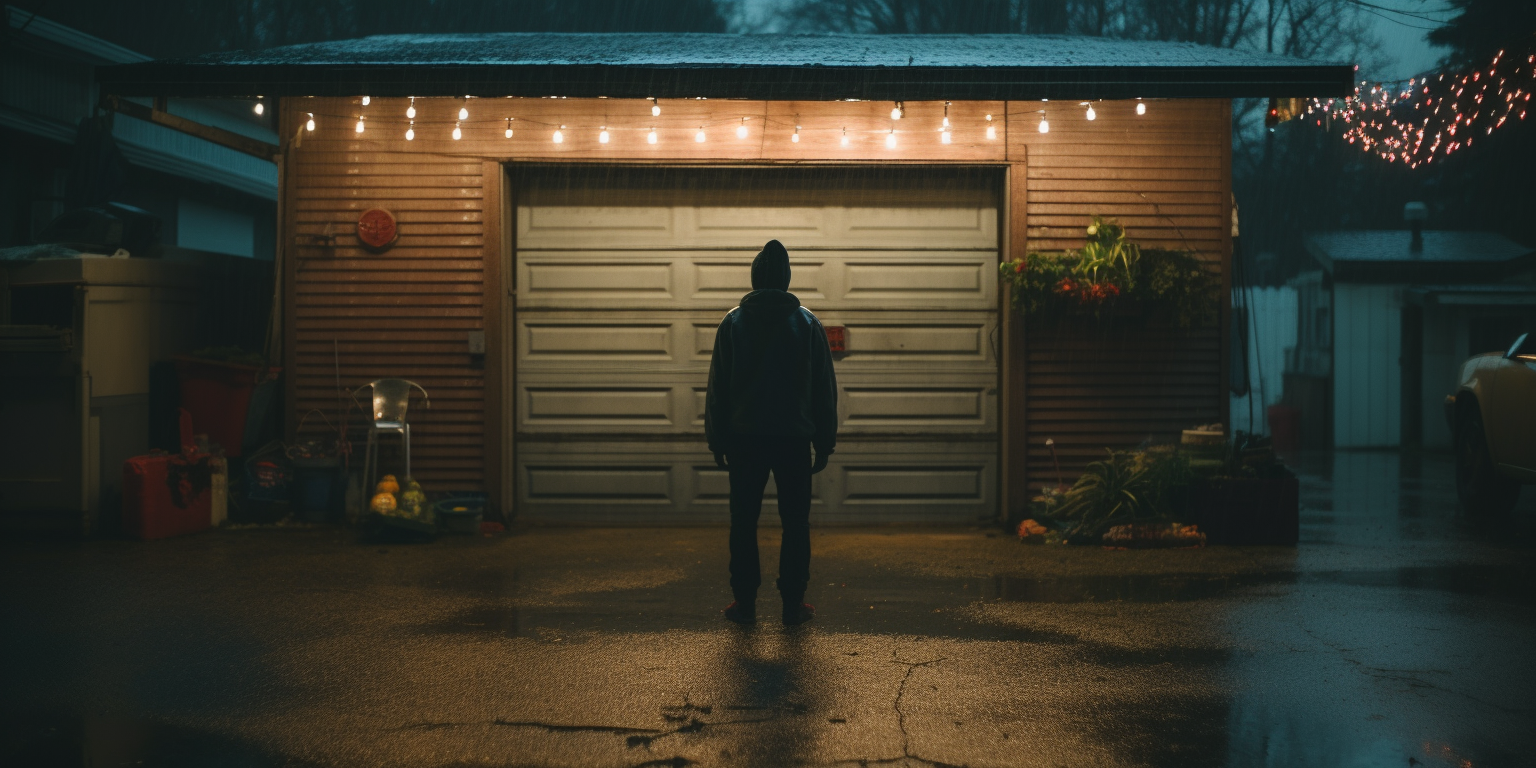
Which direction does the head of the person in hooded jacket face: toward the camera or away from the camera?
away from the camera

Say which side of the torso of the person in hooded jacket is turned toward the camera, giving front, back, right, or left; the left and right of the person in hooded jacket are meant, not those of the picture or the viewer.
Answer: back

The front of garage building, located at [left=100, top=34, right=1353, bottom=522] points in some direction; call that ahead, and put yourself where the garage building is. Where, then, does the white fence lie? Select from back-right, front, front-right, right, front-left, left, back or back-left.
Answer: back-left

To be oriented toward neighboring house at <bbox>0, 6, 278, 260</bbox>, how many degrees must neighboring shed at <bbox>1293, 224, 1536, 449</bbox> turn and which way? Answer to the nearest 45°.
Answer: approximately 45° to its right

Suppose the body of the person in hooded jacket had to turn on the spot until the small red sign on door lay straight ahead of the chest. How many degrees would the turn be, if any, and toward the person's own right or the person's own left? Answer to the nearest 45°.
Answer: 0° — they already face it

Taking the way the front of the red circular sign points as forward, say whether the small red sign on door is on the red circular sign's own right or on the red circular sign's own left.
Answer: on the red circular sign's own left

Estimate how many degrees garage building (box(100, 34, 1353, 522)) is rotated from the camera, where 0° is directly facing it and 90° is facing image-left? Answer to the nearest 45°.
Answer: approximately 0°

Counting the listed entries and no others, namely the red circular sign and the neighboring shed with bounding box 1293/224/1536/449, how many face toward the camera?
2
